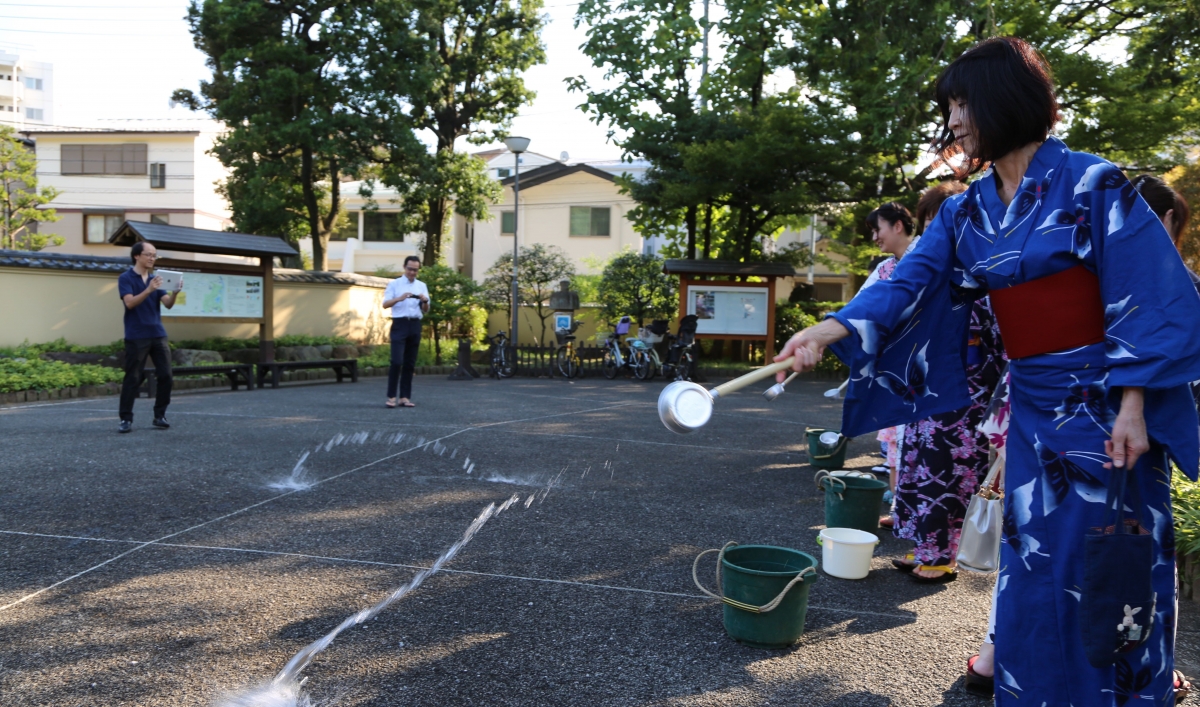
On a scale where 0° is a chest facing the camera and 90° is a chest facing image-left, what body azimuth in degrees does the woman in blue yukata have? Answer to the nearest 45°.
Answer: approximately 45°

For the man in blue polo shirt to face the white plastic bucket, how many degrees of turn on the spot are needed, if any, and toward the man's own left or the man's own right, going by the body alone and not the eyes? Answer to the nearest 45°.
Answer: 0° — they already face it

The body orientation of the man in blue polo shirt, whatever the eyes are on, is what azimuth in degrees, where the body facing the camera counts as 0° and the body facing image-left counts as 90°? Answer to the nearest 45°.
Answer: approximately 315°

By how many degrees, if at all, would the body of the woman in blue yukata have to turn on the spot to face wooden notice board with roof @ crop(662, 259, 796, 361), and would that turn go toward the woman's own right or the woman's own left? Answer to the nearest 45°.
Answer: approximately 135° to the woman's own right

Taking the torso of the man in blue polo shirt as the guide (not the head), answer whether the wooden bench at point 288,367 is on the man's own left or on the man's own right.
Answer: on the man's own left

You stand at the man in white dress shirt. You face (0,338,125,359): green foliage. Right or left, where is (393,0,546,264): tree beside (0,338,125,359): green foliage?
right

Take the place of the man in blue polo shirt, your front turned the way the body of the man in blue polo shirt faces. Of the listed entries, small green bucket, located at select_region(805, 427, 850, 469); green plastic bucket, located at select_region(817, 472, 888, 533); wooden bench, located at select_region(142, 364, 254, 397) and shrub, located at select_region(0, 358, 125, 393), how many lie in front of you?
2

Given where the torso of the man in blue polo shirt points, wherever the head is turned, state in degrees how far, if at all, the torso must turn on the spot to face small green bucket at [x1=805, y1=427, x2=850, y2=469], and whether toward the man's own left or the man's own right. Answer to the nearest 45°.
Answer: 0° — they already face it

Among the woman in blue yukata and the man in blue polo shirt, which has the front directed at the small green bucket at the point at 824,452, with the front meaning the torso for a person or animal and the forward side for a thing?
the man in blue polo shirt

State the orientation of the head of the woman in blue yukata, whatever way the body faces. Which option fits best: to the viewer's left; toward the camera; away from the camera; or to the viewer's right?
to the viewer's left

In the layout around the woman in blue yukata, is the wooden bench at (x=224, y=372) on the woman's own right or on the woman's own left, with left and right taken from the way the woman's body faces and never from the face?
on the woman's own right

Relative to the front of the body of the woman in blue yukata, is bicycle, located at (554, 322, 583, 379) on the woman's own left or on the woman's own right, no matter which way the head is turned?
on the woman's own right

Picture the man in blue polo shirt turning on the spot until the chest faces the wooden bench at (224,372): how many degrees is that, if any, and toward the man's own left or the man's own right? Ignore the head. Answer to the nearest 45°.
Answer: approximately 135° to the man's own left

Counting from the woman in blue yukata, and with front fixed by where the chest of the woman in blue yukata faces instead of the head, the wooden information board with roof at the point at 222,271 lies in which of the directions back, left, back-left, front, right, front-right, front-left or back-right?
right
